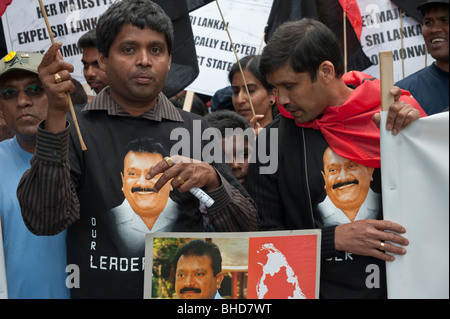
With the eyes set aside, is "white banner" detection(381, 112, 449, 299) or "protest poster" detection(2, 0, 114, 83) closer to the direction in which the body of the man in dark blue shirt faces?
the white banner

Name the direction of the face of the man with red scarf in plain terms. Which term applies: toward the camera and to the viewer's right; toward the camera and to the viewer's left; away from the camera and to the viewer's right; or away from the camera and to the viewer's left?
toward the camera and to the viewer's left

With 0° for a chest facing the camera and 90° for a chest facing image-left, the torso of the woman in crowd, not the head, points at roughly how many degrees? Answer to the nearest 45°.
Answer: approximately 45°

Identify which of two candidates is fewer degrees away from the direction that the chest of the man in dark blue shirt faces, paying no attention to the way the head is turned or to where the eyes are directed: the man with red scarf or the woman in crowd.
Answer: the man with red scarf

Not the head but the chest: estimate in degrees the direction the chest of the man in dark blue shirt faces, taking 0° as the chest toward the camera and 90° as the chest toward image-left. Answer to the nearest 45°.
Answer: approximately 0°

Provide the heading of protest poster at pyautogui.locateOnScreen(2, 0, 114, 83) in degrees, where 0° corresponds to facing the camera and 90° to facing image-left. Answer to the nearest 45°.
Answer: approximately 0°
